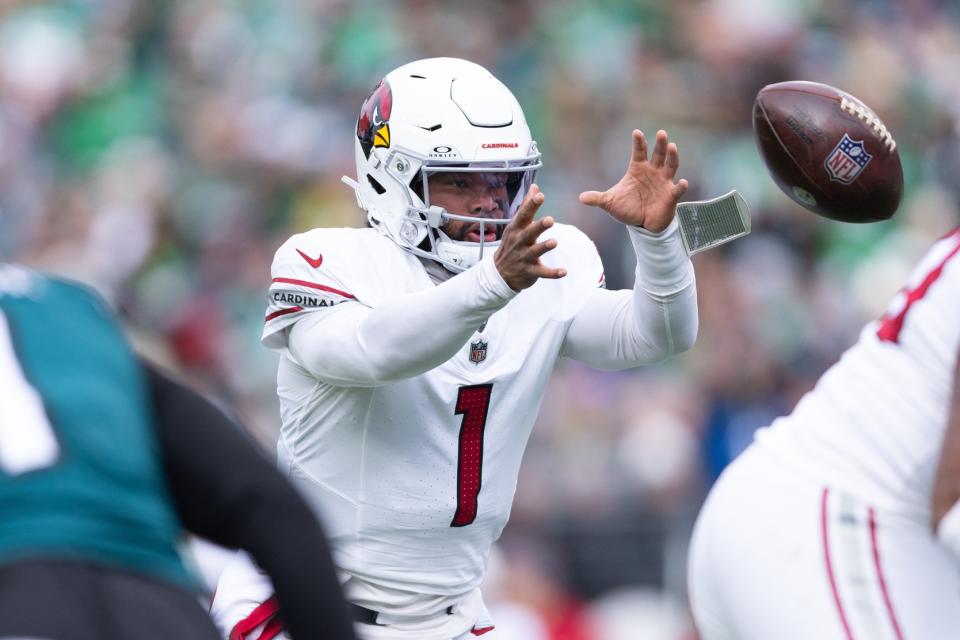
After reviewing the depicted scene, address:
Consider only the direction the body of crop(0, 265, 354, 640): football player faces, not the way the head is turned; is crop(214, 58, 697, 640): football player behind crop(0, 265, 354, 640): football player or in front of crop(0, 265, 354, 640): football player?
in front

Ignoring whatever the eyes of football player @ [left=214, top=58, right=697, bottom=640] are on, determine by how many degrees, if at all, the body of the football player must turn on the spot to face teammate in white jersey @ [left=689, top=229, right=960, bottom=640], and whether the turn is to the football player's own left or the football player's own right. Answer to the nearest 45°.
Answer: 0° — they already face them

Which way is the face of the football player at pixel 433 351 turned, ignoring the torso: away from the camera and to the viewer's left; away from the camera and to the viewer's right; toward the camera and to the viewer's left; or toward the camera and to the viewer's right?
toward the camera and to the viewer's right

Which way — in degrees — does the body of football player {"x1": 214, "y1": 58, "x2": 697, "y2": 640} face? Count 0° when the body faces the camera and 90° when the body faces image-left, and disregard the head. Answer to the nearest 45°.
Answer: approximately 315°

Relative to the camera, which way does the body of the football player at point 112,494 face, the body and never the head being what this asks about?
away from the camera

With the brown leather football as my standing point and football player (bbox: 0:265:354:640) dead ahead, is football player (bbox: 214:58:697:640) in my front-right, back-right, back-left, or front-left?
front-right

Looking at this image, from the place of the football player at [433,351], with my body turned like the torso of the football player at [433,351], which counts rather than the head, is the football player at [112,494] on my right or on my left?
on my right

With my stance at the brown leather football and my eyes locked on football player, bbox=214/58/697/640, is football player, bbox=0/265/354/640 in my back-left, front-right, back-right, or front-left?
front-left

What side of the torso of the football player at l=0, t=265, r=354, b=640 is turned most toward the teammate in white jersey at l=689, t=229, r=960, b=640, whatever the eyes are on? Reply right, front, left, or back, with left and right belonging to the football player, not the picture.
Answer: right

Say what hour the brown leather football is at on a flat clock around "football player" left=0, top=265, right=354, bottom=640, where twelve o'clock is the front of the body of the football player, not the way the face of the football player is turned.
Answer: The brown leather football is roughly at 2 o'clock from the football player.
